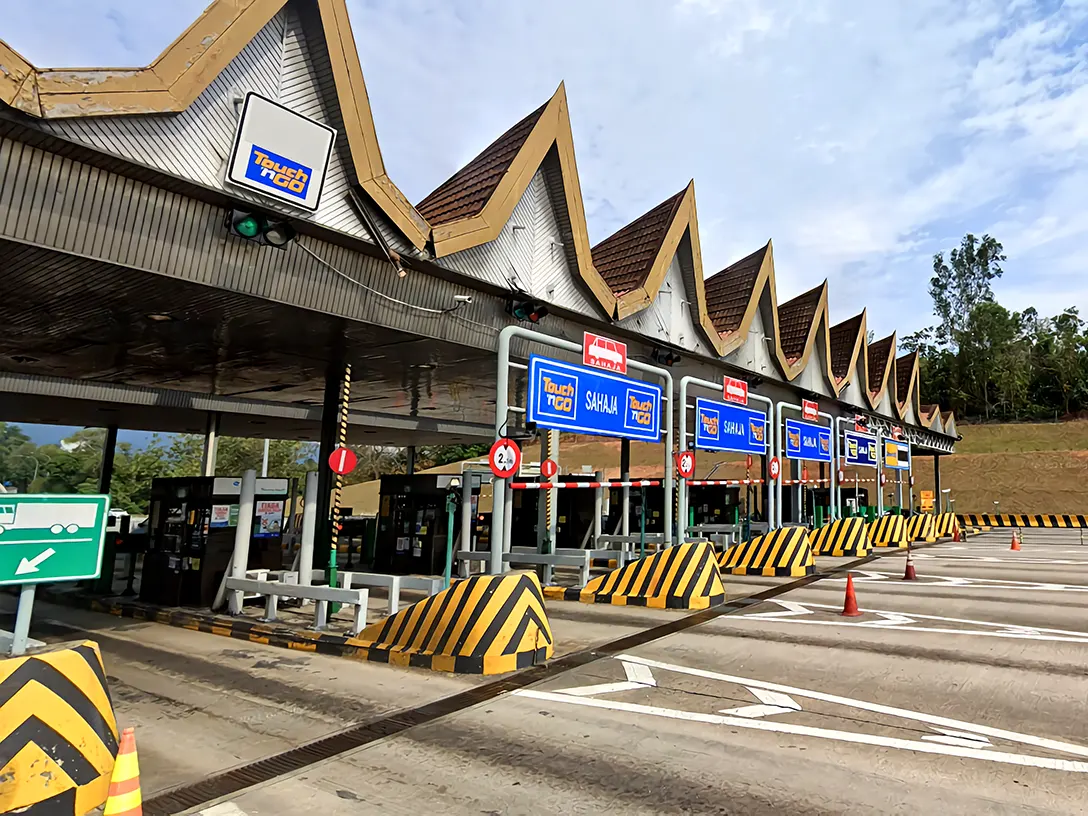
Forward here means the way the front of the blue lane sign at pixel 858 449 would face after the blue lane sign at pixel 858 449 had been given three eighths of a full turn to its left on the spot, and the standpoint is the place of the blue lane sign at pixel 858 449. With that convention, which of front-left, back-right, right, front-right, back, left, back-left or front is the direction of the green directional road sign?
back

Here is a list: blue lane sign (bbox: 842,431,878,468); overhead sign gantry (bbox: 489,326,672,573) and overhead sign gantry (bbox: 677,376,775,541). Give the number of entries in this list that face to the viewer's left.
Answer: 0

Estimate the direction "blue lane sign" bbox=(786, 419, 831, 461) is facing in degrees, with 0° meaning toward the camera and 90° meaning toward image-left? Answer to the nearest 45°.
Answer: approximately 315°

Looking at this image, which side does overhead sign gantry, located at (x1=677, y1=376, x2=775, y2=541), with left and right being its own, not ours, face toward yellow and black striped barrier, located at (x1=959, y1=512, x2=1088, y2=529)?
left

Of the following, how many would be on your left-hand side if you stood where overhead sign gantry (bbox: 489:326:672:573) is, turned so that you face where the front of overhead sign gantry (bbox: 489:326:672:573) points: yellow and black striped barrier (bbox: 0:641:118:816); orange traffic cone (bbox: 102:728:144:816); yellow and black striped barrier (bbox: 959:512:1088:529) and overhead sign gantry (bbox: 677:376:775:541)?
2

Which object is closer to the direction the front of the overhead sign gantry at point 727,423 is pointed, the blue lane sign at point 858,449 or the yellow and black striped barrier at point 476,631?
the yellow and black striped barrier

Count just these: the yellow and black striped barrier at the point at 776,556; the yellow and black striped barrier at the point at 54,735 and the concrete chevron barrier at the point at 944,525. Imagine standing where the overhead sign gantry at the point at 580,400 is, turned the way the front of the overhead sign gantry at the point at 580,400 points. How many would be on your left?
2

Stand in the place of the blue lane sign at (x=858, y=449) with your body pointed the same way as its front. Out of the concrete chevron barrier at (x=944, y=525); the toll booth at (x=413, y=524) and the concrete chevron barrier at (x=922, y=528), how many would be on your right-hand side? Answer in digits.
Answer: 1

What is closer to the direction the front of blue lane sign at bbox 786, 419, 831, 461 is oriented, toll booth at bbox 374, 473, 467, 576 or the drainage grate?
the drainage grate

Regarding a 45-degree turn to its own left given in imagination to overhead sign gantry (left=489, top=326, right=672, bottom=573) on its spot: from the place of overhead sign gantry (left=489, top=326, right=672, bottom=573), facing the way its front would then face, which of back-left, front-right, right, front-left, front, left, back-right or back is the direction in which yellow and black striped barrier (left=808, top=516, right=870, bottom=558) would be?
front-left

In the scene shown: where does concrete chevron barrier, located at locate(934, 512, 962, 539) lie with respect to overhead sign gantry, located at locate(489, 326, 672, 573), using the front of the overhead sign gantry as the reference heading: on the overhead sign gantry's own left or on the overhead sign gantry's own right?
on the overhead sign gantry's own left

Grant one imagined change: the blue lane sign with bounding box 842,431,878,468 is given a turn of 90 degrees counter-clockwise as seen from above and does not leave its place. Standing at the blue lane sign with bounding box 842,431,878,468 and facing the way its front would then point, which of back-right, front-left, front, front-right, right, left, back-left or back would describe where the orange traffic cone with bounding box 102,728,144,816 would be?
back-right

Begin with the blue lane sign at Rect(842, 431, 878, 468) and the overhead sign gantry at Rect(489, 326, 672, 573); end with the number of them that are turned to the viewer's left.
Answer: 0

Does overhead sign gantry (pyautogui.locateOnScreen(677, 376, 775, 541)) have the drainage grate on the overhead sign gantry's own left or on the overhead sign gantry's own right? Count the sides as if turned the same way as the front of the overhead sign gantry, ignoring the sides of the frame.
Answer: on the overhead sign gantry's own right
